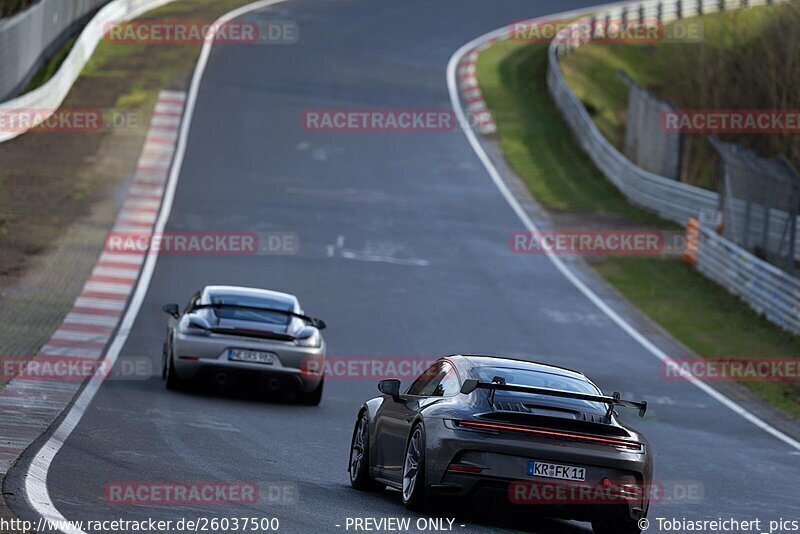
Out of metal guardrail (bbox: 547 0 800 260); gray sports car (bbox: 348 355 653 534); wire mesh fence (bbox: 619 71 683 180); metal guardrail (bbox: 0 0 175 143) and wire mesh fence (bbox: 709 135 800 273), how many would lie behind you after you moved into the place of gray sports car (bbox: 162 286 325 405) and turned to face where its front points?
1

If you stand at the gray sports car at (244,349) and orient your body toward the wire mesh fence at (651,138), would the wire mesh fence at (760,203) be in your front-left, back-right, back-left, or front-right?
front-right

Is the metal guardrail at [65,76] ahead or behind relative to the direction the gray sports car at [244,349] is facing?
ahead

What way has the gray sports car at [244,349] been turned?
away from the camera

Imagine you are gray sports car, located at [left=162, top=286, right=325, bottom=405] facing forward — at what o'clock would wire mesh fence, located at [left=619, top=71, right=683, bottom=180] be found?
The wire mesh fence is roughly at 1 o'clock from the gray sports car.

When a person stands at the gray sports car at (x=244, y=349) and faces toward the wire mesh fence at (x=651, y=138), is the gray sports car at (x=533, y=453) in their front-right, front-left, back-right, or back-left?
back-right

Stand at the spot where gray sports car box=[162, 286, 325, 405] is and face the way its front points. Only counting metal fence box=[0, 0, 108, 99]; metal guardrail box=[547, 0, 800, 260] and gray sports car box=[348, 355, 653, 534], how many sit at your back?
1

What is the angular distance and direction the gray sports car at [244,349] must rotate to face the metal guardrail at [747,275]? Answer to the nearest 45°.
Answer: approximately 45° to its right

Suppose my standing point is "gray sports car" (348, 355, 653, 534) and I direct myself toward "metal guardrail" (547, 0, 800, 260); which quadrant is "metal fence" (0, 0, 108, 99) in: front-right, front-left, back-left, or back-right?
front-left

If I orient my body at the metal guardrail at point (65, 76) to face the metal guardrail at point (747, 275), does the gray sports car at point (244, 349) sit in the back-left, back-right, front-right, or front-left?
front-right

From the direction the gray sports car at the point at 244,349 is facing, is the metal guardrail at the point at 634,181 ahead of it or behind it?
ahead

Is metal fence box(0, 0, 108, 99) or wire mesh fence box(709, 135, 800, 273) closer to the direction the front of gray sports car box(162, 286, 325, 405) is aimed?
the metal fence

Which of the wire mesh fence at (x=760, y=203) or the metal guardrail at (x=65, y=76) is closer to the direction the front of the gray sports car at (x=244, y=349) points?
the metal guardrail

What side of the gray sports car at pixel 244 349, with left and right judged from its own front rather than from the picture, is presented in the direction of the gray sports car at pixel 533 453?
back

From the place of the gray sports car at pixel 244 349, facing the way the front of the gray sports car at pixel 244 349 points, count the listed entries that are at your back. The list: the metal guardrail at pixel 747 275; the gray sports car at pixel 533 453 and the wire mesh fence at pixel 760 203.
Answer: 1
